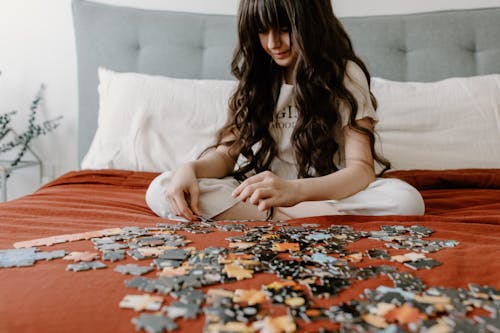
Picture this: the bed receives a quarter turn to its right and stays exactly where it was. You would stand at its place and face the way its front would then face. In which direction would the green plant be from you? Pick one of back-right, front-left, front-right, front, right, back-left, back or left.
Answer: front-right

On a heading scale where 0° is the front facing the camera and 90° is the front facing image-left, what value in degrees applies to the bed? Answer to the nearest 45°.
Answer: approximately 0°
